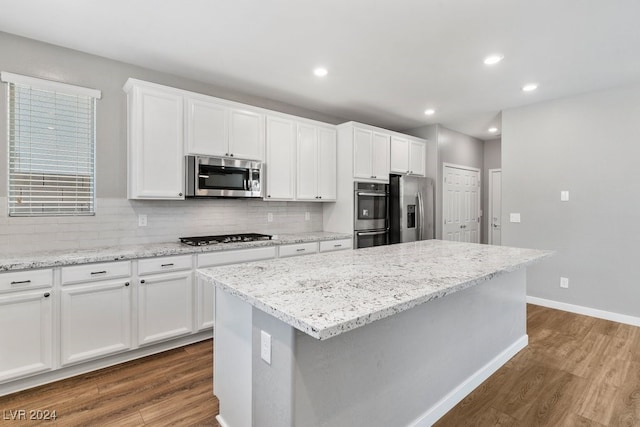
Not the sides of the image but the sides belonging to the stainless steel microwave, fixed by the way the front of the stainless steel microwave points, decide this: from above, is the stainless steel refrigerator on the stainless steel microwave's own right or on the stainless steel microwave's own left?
on the stainless steel microwave's own left

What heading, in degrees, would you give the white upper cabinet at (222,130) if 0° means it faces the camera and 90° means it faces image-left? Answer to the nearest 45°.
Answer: approximately 315°

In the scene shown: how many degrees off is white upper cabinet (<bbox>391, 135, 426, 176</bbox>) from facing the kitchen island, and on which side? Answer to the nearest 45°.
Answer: approximately 45° to its right

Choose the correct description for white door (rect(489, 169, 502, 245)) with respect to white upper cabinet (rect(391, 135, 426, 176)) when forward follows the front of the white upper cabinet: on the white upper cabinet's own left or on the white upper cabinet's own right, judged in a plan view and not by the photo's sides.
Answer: on the white upper cabinet's own left

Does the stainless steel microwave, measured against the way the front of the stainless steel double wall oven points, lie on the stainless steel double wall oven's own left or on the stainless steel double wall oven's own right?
on the stainless steel double wall oven's own right

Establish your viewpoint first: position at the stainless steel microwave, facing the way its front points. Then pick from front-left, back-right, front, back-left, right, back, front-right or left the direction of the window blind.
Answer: back-right

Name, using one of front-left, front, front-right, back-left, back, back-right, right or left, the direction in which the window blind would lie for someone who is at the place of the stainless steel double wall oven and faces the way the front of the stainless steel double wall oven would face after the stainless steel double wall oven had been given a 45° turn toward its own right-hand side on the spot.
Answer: front-right

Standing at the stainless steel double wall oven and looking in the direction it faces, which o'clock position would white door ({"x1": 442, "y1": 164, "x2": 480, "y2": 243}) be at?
The white door is roughly at 9 o'clock from the stainless steel double wall oven.

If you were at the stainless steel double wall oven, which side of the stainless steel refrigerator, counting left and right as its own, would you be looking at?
right
